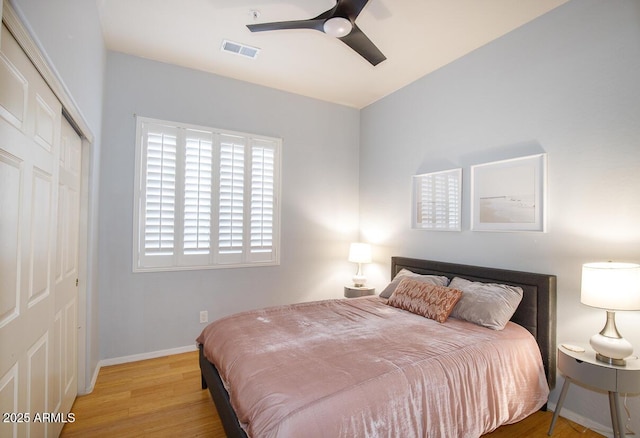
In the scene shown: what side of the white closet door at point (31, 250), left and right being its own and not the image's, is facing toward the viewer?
right

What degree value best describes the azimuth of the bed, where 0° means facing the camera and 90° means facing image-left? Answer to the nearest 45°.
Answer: approximately 45°

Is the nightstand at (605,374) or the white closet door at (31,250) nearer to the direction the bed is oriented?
the white closet door

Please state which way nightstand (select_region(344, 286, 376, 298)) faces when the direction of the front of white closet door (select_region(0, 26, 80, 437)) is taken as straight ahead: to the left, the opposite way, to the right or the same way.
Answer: the opposite way

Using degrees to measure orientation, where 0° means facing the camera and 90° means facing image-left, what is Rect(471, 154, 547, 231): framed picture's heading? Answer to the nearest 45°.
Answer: approximately 45°

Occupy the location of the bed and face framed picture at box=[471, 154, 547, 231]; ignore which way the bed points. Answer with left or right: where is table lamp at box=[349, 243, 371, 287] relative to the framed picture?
left

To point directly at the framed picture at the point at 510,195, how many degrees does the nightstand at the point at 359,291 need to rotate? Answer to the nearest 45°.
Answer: approximately 90° to its left
